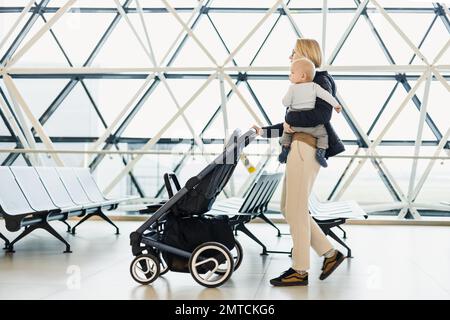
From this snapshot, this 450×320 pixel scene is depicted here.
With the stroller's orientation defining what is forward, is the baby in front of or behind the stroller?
behind

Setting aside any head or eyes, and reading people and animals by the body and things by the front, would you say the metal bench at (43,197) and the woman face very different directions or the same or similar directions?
very different directions

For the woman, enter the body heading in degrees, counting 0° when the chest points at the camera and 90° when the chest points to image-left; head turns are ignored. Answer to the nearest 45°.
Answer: approximately 90°

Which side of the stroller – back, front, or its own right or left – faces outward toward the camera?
left

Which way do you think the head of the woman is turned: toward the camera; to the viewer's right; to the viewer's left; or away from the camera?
to the viewer's left

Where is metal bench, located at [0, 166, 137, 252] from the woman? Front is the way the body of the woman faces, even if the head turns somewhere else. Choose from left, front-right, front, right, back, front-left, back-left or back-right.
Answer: front-right

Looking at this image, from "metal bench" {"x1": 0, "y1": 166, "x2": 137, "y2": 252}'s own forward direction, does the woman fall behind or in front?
in front

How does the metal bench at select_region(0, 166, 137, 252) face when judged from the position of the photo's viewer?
facing the viewer and to the right of the viewer
